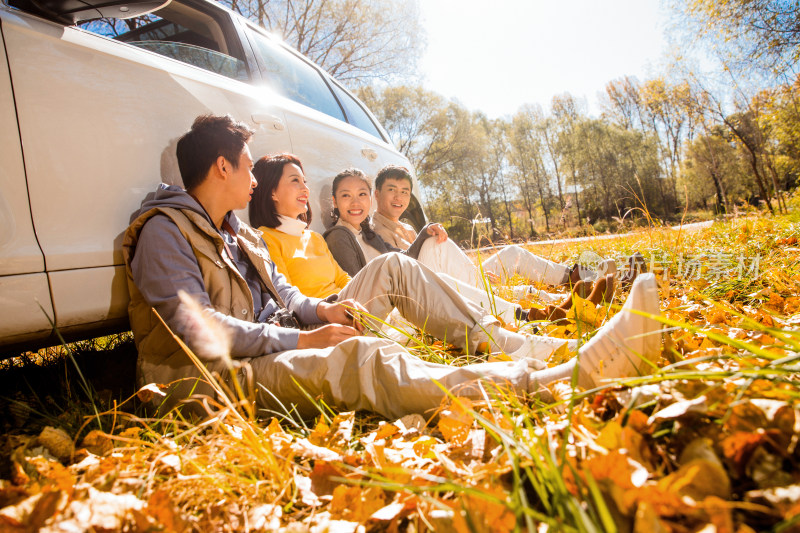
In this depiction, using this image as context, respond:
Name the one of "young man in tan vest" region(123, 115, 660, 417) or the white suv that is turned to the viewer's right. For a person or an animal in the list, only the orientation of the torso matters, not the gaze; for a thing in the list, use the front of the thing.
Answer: the young man in tan vest

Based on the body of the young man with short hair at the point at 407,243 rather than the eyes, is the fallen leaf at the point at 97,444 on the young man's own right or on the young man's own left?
on the young man's own right

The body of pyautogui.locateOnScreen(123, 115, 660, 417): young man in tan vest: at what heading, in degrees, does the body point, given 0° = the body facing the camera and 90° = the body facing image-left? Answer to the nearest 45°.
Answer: approximately 270°

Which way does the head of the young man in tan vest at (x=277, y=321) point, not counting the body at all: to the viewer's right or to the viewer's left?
to the viewer's right

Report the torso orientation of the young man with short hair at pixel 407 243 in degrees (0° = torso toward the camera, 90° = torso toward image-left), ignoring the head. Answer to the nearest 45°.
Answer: approximately 315°

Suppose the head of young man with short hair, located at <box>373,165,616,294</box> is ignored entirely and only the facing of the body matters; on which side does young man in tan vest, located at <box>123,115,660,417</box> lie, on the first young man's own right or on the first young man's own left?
on the first young man's own right

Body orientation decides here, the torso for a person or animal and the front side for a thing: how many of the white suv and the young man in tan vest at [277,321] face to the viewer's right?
1

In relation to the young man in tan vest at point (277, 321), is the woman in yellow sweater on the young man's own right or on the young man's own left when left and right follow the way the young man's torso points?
on the young man's own left
